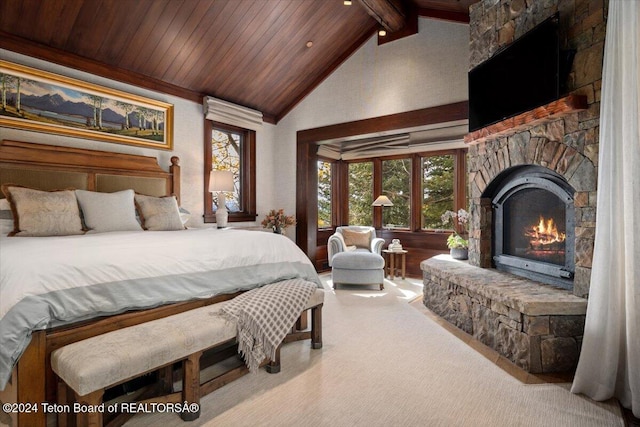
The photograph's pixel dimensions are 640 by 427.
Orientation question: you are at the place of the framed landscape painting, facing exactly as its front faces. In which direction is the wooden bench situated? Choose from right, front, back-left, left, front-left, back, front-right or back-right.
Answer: front-right

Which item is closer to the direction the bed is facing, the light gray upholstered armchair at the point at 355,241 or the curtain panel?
the curtain panel

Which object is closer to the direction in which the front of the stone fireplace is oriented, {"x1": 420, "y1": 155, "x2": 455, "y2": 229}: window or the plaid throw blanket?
the plaid throw blanket

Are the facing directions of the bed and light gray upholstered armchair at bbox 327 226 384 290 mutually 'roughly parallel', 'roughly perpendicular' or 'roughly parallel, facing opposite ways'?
roughly perpendicular

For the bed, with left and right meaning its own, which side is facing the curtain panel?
front

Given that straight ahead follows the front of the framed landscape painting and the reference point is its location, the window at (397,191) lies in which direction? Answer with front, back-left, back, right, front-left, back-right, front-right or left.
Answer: front-left

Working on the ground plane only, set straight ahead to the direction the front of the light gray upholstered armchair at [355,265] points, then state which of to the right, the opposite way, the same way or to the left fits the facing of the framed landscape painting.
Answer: to the left

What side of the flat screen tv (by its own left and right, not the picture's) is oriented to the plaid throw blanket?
front

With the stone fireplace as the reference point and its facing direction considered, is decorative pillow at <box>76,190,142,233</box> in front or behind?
in front

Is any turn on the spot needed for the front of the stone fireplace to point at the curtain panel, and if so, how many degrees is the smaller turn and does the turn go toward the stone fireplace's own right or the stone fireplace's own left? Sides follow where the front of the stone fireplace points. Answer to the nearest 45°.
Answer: approximately 90° to the stone fireplace's own left

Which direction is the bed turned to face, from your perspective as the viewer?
facing the viewer and to the right of the viewer

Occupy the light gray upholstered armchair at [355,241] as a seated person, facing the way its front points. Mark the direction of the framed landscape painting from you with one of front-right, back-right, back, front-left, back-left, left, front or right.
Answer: front-right

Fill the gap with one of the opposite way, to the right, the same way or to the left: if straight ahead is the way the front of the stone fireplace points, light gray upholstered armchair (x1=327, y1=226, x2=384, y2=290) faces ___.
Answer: to the left
